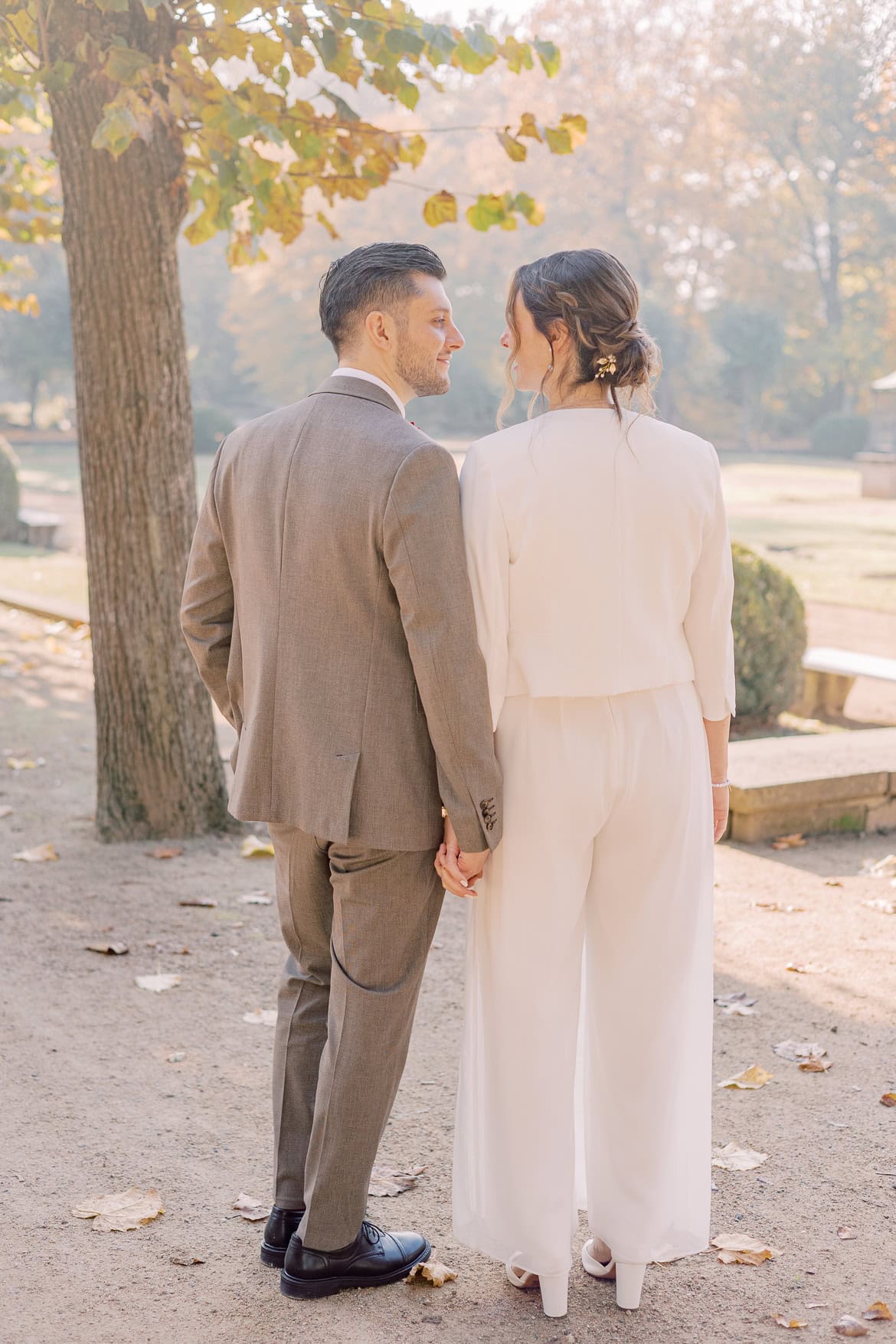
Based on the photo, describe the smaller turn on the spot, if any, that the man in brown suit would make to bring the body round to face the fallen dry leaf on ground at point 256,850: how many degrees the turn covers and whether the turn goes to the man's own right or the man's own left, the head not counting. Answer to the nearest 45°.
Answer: approximately 45° to the man's own left

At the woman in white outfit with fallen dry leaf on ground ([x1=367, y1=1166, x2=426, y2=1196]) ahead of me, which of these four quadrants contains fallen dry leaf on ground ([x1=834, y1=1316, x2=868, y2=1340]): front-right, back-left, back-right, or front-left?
back-right

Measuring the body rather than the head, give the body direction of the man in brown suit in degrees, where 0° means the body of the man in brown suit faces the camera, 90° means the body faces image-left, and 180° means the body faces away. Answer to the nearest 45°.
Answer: approximately 225°

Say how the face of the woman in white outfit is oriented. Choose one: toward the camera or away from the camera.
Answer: away from the camera

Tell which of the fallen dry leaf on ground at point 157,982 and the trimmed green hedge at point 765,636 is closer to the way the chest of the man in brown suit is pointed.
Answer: the trimmed green hedge

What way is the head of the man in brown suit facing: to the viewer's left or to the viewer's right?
to the viewer's right

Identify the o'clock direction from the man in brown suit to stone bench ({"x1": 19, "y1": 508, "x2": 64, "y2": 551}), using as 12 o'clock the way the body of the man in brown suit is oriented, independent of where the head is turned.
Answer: The stone bench is roughly at 10 o'clock from the man in brown suit.

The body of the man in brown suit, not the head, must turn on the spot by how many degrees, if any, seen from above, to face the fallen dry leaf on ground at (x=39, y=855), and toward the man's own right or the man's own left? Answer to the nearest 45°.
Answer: approximately 45° to the man's own left
